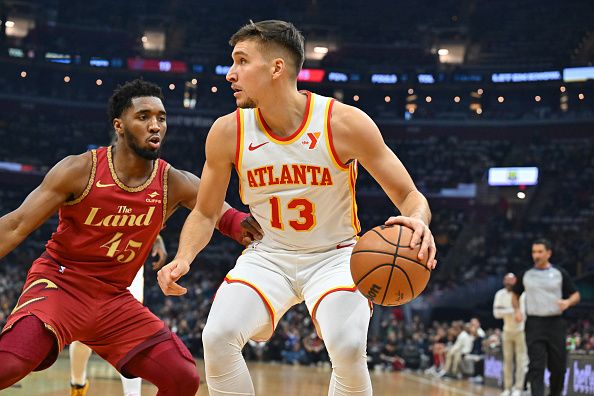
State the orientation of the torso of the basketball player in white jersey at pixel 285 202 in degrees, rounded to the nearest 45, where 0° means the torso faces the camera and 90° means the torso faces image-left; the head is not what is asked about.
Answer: approximately 0°

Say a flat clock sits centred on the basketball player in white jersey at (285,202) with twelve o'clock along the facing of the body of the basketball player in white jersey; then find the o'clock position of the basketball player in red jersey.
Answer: The basketball player in red jersey is roughly at 4 o'clock from the basketball player in white jersey.

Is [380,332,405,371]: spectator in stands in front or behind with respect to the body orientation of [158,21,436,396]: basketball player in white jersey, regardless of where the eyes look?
behind

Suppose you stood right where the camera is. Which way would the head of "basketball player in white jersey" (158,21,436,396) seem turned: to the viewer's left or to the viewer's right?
to the viewer's left

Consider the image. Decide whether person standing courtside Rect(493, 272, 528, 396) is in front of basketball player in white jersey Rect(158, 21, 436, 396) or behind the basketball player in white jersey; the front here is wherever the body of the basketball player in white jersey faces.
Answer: behind
